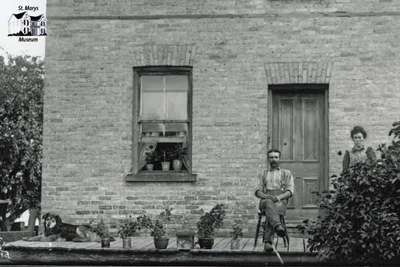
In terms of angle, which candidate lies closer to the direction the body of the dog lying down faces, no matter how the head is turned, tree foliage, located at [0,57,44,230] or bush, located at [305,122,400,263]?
the tree foliage

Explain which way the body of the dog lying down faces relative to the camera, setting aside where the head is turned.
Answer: to the viewer's left

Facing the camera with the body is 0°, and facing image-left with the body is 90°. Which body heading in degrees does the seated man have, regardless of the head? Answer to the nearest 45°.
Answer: approximately 0°

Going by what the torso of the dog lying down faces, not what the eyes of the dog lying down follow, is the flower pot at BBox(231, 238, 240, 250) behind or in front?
behind

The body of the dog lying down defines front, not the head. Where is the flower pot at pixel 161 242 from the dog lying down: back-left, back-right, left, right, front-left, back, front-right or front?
back-left

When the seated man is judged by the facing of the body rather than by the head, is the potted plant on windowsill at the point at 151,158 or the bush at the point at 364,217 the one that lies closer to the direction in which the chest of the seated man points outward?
the bush

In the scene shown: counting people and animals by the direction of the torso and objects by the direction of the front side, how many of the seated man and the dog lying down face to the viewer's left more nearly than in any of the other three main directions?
1

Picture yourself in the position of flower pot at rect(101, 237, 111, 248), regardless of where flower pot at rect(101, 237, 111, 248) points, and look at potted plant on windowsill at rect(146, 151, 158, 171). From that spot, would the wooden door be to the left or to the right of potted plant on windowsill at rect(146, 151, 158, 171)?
right

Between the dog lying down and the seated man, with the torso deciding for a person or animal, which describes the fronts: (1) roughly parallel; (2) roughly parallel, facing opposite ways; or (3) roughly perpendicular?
roughly perpendicular

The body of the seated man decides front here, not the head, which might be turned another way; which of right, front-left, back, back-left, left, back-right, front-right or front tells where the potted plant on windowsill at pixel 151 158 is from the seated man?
back-right

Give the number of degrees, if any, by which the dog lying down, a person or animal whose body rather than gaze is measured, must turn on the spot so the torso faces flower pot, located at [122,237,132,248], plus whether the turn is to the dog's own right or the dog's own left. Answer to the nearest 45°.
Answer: approximately 135° to the dog's own left

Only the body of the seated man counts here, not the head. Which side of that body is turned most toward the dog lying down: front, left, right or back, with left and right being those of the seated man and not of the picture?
right
